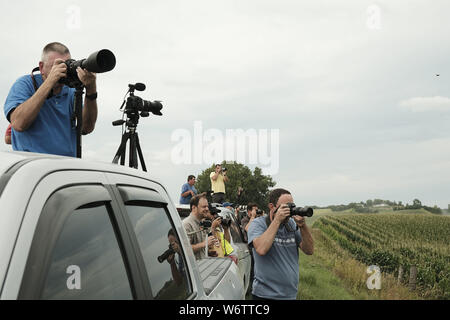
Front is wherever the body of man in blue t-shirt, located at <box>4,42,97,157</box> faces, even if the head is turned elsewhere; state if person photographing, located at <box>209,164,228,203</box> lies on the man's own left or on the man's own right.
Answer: on the man's own left

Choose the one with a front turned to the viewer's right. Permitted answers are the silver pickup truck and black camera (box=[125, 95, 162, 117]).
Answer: the black camera

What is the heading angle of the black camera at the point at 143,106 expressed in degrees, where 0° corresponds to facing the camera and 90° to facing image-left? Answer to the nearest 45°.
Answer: approximately 270°

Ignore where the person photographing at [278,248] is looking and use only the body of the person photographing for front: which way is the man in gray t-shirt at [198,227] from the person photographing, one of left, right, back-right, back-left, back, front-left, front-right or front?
back

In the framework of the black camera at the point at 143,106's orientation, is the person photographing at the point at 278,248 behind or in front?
in front

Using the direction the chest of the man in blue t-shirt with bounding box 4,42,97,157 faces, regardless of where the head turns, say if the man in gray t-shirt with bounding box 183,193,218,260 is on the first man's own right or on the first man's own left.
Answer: on the first man's own left

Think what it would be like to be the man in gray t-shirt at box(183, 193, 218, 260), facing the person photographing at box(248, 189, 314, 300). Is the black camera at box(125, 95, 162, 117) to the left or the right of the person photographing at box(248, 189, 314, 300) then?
right

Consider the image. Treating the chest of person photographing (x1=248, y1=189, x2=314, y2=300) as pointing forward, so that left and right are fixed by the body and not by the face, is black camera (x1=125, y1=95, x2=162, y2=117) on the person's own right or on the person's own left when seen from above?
on the person's own right

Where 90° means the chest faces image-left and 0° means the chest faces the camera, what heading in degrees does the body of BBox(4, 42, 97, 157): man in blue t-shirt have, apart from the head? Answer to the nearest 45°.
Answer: approximately 315°

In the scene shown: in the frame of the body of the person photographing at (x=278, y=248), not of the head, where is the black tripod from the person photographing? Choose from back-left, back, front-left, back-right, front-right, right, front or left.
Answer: right
